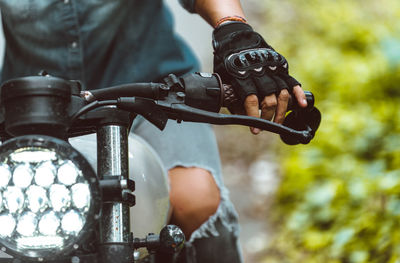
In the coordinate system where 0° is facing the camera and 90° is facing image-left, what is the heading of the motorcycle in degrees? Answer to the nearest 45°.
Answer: approximately 0°
